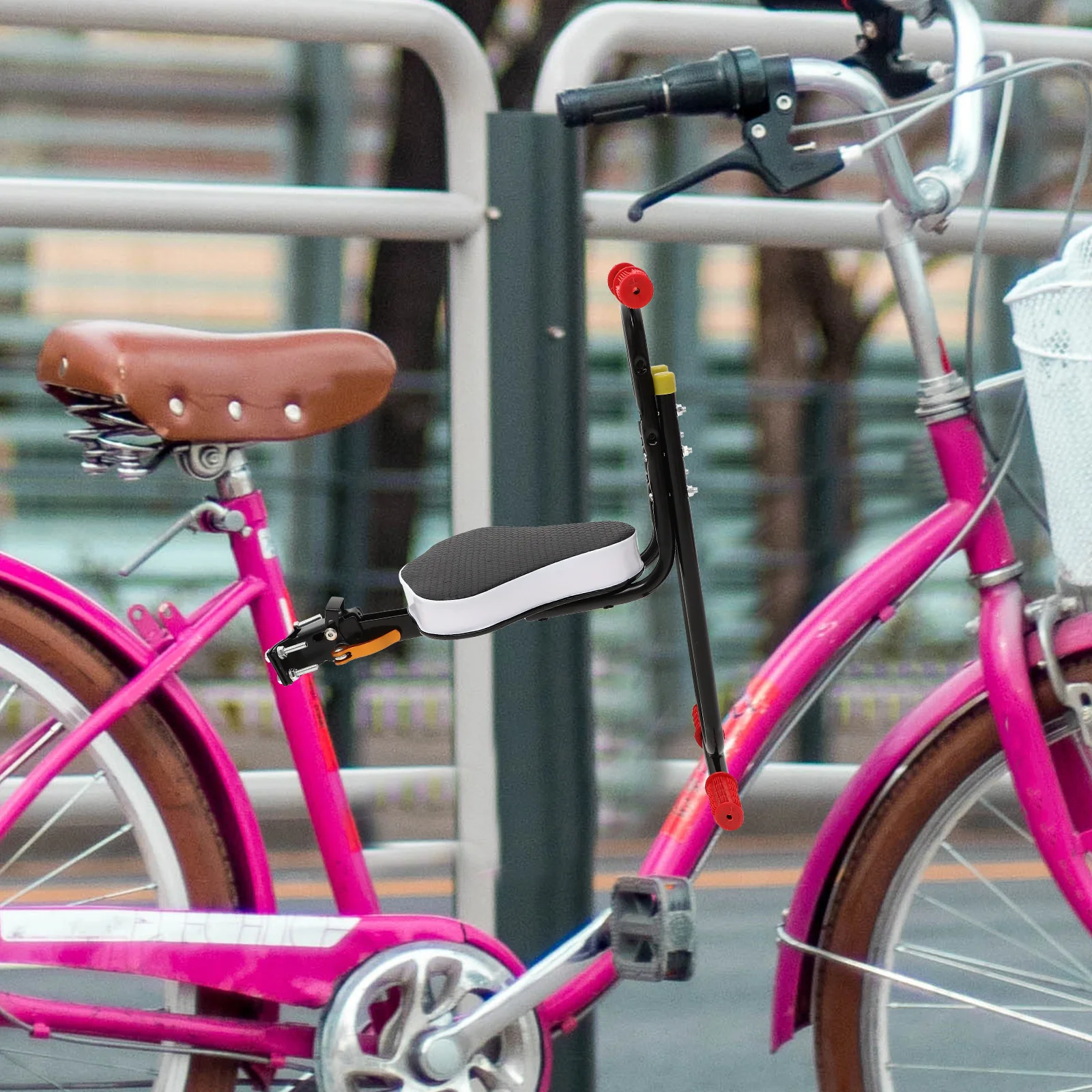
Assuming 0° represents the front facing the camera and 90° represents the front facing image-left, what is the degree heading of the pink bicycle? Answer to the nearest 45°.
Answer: approximately 270°

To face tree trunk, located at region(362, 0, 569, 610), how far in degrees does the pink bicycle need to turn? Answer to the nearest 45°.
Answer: approximately 90° to its left

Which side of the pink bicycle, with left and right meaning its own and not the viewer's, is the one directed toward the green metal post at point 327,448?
left
